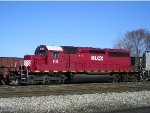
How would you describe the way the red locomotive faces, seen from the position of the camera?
facing the viewer and to the left of the viewer
